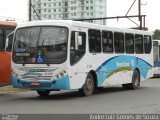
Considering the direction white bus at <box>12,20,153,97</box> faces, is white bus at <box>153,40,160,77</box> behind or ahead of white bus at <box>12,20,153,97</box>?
behind

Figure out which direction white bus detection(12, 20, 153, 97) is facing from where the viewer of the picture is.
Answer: facing the viewer and to the left of the viewer
